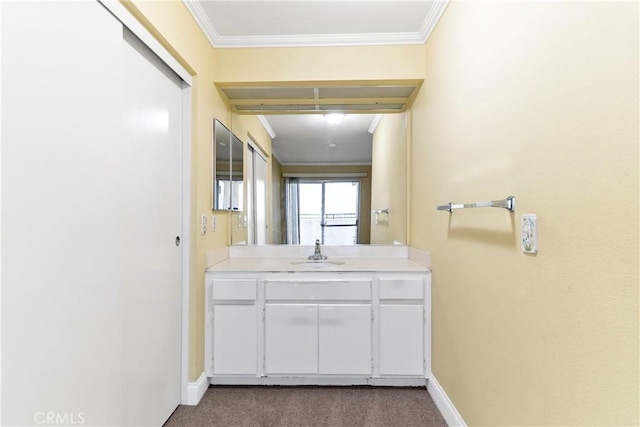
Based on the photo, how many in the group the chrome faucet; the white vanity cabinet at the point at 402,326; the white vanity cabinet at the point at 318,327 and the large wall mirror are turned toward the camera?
4

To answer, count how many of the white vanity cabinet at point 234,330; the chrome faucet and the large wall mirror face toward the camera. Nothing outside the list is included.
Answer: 3

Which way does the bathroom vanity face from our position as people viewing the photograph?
facing the viewer

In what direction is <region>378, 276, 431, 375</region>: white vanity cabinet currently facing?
toward the camera

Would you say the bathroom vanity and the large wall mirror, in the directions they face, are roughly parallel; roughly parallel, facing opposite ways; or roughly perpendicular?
roughly parallel

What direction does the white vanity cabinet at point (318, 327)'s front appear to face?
toward the camera

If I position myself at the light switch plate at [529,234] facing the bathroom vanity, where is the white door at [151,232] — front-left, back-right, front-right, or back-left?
front-left

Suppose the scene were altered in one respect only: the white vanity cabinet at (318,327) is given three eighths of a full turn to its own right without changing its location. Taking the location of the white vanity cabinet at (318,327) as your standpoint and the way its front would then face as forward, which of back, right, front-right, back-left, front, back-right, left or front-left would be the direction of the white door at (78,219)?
left

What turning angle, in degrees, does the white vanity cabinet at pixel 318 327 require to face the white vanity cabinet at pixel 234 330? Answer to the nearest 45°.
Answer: approximately 90° to its right
